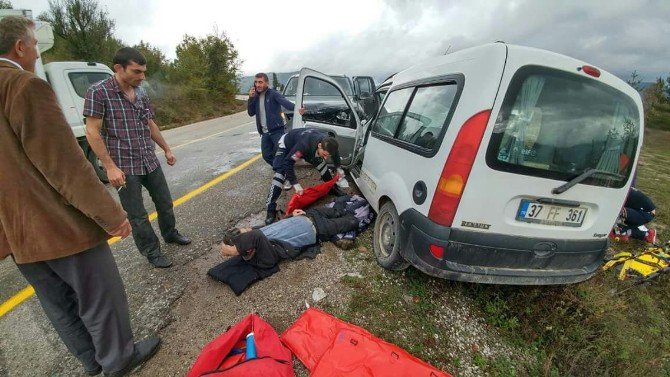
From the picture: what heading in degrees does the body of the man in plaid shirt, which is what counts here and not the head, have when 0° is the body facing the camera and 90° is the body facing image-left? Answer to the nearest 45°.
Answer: approximately 315°

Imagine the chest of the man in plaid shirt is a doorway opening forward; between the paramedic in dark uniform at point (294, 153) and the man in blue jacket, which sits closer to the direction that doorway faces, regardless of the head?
the paramedic in dark uniform

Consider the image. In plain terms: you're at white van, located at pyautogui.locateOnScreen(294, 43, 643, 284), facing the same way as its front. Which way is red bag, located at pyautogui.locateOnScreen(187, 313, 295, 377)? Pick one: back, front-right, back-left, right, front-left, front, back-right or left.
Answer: left

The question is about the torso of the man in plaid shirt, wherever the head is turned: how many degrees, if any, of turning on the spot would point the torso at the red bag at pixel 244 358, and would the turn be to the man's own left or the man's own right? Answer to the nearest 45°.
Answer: approximately 45° to the man's own right

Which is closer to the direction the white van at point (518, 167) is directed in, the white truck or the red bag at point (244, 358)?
the white truck

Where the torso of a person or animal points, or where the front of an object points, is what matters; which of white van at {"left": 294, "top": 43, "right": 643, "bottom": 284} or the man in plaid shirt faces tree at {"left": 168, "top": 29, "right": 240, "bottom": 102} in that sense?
the white van

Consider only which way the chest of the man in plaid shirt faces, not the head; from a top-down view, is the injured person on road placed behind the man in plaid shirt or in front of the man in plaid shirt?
in front

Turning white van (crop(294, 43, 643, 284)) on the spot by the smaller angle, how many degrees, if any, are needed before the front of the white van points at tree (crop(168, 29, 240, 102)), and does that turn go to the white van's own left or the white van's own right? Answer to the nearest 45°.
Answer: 0° — it already faces it

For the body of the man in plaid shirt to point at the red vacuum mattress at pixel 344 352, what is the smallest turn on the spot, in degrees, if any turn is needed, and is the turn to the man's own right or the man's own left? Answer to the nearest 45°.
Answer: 0° — they already face it

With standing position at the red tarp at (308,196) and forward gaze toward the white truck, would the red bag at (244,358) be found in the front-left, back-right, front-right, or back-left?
back-left

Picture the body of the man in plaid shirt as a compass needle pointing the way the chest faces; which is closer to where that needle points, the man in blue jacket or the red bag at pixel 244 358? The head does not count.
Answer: the red bag

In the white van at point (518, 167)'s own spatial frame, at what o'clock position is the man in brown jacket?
The man in brown jacket is roughly at 9 o'clock from the white van.

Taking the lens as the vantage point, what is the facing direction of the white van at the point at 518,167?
facing away from the viewer and to the left of the viewer

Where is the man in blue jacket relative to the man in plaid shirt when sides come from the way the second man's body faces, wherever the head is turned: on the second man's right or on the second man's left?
on the second man's left
